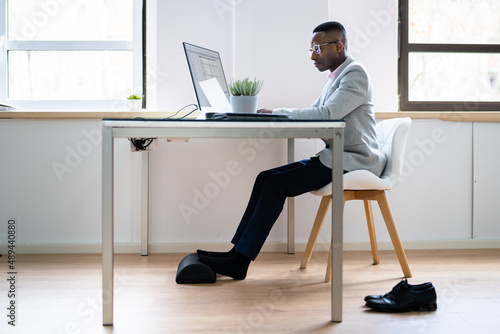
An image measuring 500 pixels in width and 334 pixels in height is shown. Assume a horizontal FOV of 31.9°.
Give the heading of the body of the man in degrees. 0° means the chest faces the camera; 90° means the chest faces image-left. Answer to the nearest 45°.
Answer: approximately 90°

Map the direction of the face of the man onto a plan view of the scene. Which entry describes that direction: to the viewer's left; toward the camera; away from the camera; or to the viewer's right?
to the viewer's left

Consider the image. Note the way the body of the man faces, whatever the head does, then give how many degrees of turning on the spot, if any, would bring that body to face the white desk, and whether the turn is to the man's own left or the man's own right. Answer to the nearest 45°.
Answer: approximately 45° to the man's own left

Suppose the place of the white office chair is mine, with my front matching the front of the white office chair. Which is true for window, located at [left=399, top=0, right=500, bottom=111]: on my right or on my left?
on my right

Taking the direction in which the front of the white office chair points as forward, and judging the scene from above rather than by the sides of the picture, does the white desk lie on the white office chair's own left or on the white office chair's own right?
on the white office chair's own left

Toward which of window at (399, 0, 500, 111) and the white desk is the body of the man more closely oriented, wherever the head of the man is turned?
the white desk

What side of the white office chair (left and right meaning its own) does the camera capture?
left
